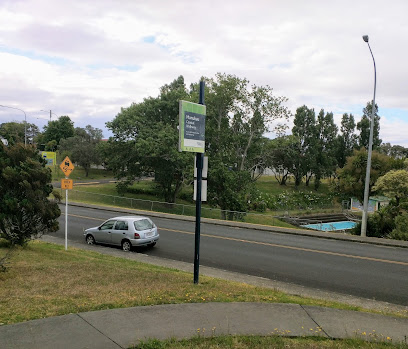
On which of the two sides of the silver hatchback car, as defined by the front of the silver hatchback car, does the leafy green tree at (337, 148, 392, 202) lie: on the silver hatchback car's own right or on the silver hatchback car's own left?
on the silver hatchback car's own right

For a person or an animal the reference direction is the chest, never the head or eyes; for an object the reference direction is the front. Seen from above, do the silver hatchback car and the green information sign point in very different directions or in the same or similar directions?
very different directions

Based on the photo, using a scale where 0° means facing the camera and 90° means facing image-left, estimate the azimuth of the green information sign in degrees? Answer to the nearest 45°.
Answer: approximately 315°

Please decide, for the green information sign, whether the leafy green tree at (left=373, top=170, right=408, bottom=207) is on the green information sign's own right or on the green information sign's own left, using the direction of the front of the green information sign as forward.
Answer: on the green information sign's own left

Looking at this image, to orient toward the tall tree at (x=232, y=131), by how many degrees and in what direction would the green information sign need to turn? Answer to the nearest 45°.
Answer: approximately 135° to its left

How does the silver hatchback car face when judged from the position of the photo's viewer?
facing away from the viewer and to the left of the viewer

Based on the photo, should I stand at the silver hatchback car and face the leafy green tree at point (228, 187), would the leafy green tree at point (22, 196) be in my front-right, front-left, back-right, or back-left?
back-left

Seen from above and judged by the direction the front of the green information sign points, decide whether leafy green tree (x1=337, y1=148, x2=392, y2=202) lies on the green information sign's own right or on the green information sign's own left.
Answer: on the green information sign's own left

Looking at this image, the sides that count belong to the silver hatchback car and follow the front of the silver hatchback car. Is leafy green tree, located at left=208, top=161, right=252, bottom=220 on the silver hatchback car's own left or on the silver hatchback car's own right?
on the silver hatchback car's own right
